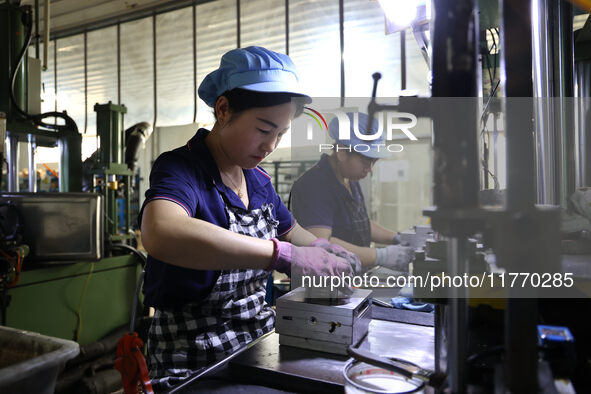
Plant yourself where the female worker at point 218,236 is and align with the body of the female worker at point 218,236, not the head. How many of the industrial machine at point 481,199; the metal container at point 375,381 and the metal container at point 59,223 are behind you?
1

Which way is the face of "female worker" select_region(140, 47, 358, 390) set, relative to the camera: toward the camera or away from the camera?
toward the camera

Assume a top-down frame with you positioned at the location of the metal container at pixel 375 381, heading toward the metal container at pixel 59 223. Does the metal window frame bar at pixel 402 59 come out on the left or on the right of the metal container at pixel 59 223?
right

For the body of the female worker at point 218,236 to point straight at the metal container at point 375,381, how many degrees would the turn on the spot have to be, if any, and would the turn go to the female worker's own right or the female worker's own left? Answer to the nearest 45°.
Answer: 0° — they already face it

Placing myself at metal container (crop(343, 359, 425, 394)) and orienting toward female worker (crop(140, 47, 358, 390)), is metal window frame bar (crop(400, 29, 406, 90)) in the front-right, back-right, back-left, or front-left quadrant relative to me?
front-right

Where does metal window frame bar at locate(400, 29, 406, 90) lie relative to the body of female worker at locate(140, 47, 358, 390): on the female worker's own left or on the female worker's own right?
on the female worker's own left

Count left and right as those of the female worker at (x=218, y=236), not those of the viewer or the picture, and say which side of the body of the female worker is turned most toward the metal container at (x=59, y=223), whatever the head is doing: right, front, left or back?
back

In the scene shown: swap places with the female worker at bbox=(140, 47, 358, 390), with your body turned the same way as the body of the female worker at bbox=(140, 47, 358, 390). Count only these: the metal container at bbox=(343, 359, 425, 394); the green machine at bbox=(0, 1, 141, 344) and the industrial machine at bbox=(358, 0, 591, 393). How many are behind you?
1

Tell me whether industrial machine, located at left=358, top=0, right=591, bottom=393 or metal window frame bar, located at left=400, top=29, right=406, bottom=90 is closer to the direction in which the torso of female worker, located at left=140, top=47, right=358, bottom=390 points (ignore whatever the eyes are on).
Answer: the industrial machine
